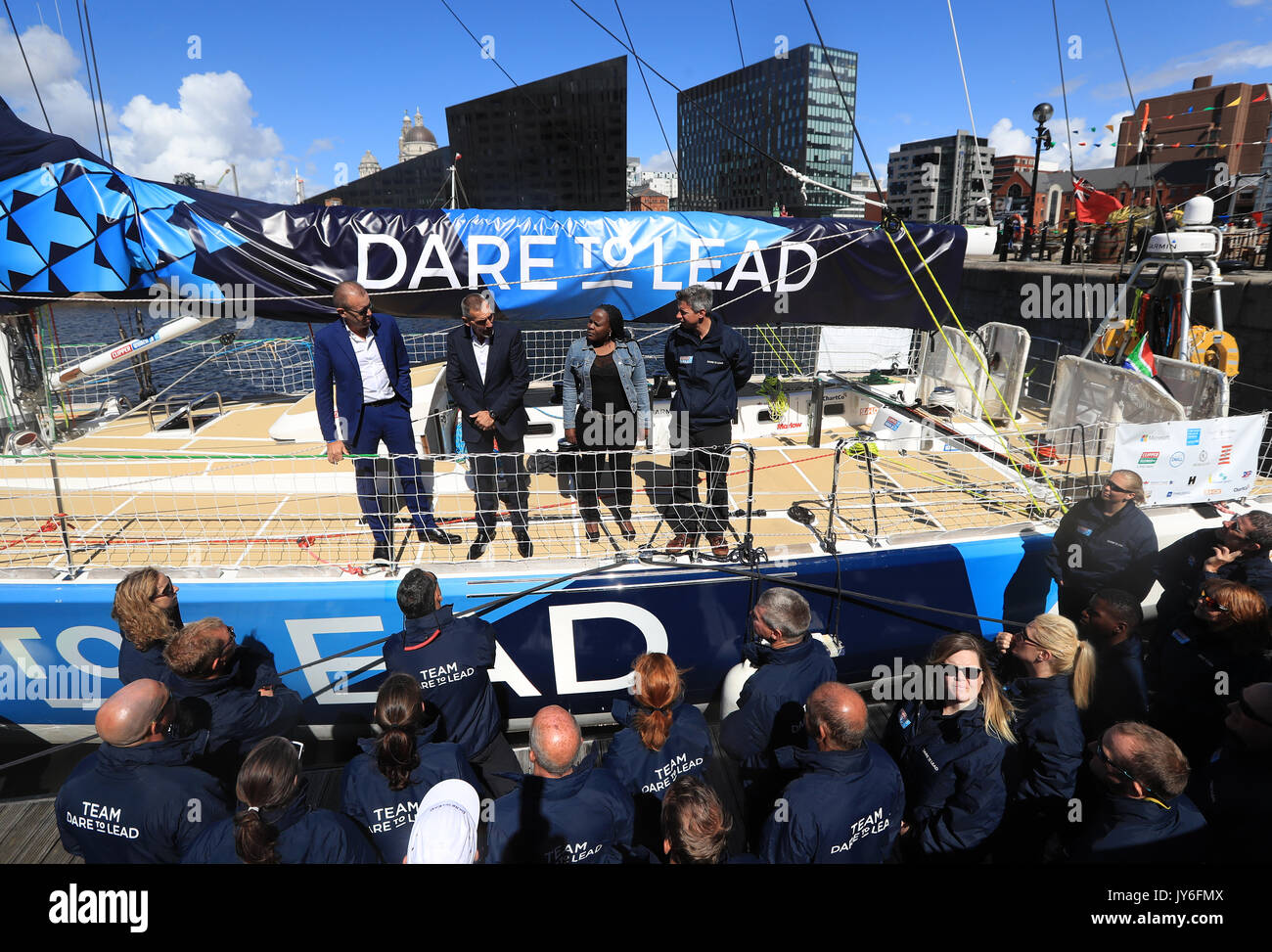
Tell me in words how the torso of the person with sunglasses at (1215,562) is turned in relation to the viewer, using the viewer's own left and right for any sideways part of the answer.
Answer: facing to the left of the viewer

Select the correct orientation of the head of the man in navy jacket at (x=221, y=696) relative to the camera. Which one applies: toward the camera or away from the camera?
away from the camera

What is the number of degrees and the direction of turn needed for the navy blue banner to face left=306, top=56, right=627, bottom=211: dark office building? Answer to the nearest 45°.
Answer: approximately 135° to its left

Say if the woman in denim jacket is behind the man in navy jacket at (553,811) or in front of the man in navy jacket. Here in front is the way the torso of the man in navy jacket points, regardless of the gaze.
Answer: in front

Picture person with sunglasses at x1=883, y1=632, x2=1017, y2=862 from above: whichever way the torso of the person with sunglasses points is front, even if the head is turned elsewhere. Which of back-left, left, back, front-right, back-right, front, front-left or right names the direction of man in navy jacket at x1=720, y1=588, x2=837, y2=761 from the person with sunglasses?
front-right

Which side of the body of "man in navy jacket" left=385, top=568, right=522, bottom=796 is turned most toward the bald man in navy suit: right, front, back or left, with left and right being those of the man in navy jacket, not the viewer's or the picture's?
front

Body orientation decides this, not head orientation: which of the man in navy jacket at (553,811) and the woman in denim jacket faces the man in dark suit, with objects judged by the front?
the man in navy jacket

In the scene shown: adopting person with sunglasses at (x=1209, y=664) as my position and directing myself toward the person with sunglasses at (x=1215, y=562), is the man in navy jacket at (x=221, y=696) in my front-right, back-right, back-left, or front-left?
back-left

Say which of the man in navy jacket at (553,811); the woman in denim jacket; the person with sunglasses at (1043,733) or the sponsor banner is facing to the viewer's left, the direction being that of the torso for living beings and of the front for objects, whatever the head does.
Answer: the person with sunglasses

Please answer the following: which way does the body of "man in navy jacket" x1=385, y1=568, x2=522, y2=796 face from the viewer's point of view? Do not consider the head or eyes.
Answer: away from the camera

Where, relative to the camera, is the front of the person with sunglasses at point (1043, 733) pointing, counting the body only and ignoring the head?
to the viewer's left

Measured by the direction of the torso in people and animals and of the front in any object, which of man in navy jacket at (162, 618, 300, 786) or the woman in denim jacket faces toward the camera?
the woman in denim jacket

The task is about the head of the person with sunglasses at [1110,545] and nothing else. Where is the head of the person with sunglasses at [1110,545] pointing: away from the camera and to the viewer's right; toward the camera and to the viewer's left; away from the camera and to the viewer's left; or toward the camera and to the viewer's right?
toward the camera and to the viewer's left

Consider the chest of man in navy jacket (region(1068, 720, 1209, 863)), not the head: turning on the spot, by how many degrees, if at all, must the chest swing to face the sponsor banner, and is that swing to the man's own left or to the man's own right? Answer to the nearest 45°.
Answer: approximately 45° to the man's own right

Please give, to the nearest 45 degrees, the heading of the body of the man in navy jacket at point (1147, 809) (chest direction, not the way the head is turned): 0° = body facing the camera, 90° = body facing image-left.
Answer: approximately 135°

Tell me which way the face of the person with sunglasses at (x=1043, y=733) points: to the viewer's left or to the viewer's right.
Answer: to the viewer's left

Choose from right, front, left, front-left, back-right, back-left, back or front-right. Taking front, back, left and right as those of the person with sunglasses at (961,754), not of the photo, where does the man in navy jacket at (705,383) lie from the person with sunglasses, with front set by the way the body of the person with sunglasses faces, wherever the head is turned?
right

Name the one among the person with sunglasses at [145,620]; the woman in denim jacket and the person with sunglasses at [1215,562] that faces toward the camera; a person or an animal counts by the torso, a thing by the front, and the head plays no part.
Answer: the woman in denim jacket

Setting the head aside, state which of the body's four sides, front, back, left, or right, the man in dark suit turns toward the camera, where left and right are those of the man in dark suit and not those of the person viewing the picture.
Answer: front
